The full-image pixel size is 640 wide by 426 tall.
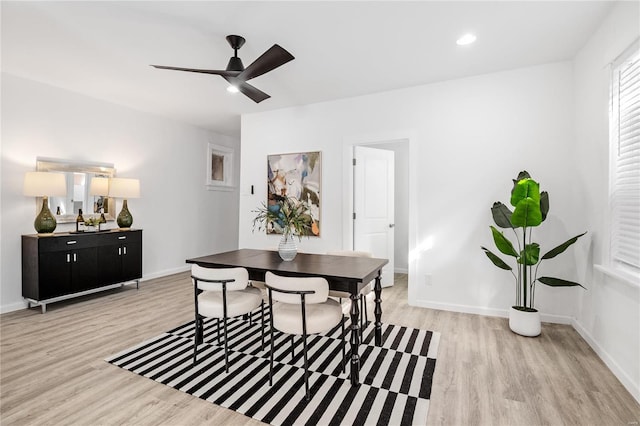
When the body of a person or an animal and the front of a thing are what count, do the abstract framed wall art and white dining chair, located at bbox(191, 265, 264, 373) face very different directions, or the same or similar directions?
very different directions

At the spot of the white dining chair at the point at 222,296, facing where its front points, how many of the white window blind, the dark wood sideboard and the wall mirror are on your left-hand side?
2

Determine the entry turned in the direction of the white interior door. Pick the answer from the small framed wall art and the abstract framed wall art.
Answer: the small framed wall art

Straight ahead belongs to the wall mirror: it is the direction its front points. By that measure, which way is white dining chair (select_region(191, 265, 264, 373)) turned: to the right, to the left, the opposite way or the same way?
to the left

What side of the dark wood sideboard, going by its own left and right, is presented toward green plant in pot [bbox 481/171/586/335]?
front

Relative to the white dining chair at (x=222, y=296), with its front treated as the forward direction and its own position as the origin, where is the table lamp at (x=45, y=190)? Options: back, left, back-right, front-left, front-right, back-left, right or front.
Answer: left

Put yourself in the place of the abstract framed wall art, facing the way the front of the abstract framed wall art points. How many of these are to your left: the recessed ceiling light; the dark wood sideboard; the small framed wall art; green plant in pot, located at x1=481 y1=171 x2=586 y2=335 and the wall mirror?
2

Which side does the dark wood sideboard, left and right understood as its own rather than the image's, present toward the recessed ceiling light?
front

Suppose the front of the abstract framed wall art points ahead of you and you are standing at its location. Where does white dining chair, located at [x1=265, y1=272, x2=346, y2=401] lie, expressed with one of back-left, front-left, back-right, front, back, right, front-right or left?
front-left

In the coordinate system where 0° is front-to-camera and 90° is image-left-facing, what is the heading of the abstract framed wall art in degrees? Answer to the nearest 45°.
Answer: approximately 45°

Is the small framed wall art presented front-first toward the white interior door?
yes

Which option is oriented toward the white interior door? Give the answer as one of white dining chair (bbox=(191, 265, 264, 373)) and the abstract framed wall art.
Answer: the white dining chair

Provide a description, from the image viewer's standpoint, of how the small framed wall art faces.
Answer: facing the viewer and to the right of the viewer

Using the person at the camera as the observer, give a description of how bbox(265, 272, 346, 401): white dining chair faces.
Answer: facing away from the viewer and to the right of the viewer
